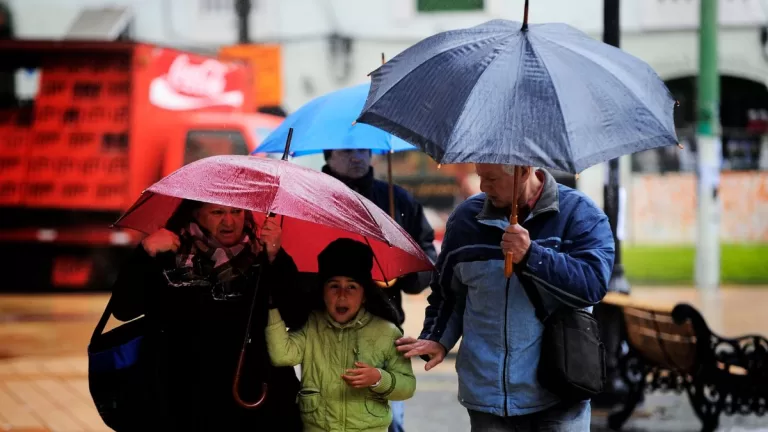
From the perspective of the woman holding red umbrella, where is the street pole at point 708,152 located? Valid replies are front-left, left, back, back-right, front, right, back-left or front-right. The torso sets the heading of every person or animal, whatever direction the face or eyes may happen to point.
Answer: back-left

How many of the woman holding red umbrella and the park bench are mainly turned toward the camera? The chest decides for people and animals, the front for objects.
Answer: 1

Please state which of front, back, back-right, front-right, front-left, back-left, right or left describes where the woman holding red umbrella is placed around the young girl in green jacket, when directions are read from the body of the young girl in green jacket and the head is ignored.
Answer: right

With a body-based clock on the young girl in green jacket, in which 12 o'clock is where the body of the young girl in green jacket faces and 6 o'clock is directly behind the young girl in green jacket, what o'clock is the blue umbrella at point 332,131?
The blue umbrella is roughly at 6 o'clock from the young girl in green jacket.

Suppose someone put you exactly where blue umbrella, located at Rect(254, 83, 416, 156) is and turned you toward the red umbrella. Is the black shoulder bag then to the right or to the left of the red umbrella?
left

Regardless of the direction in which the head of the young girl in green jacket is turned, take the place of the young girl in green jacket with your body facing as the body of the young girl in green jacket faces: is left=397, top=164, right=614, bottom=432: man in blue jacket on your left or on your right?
on your left

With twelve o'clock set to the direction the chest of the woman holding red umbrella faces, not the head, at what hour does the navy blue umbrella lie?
The navy blue umbrella is roughly at 10 o'clock from the woman holding red umbrella.

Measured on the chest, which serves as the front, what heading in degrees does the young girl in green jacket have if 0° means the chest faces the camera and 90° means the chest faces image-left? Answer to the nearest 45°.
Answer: approximately 0°
